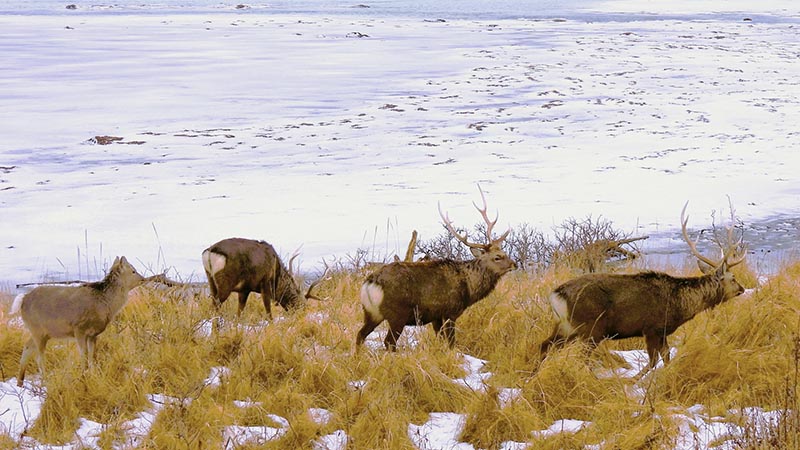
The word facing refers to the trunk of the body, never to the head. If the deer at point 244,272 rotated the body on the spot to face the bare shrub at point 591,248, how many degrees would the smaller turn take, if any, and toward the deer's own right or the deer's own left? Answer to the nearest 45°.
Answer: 0° — it already faces it

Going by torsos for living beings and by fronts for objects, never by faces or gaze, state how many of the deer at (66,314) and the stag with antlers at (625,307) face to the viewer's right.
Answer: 2

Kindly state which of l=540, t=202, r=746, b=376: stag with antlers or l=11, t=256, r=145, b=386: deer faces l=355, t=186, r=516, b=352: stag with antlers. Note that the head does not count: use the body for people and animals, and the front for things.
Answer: the deer

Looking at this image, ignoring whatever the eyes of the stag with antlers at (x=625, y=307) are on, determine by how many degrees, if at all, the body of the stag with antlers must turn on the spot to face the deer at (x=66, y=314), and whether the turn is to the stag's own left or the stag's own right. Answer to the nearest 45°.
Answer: approximately 180°

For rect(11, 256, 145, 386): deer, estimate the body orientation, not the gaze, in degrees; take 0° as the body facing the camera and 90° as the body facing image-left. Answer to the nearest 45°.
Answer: approximately 270°

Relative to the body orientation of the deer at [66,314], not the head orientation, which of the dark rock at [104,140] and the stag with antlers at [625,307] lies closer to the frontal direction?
the stag with antlers

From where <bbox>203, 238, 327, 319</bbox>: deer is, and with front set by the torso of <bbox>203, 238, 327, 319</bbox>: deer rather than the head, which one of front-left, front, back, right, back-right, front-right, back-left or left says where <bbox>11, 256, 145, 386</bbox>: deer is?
back

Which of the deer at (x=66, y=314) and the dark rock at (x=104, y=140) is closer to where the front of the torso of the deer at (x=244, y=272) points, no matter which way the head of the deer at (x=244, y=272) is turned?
the dark rock

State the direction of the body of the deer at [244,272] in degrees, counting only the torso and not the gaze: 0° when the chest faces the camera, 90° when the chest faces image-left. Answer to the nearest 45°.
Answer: approximately 225°

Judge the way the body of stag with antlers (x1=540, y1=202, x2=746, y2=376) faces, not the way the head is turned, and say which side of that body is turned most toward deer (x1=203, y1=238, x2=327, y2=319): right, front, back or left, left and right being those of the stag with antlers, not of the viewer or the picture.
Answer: back

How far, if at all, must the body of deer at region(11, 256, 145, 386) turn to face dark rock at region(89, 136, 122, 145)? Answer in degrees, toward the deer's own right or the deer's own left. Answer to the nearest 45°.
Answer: approximately 90° to the deer's own left

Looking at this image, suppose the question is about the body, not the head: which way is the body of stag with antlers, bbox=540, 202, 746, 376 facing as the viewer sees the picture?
to the viewer's right

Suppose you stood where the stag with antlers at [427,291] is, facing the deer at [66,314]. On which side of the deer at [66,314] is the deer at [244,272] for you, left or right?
right

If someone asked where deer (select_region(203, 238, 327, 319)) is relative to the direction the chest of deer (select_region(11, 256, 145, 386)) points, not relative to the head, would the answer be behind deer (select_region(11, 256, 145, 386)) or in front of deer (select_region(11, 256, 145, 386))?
in front
